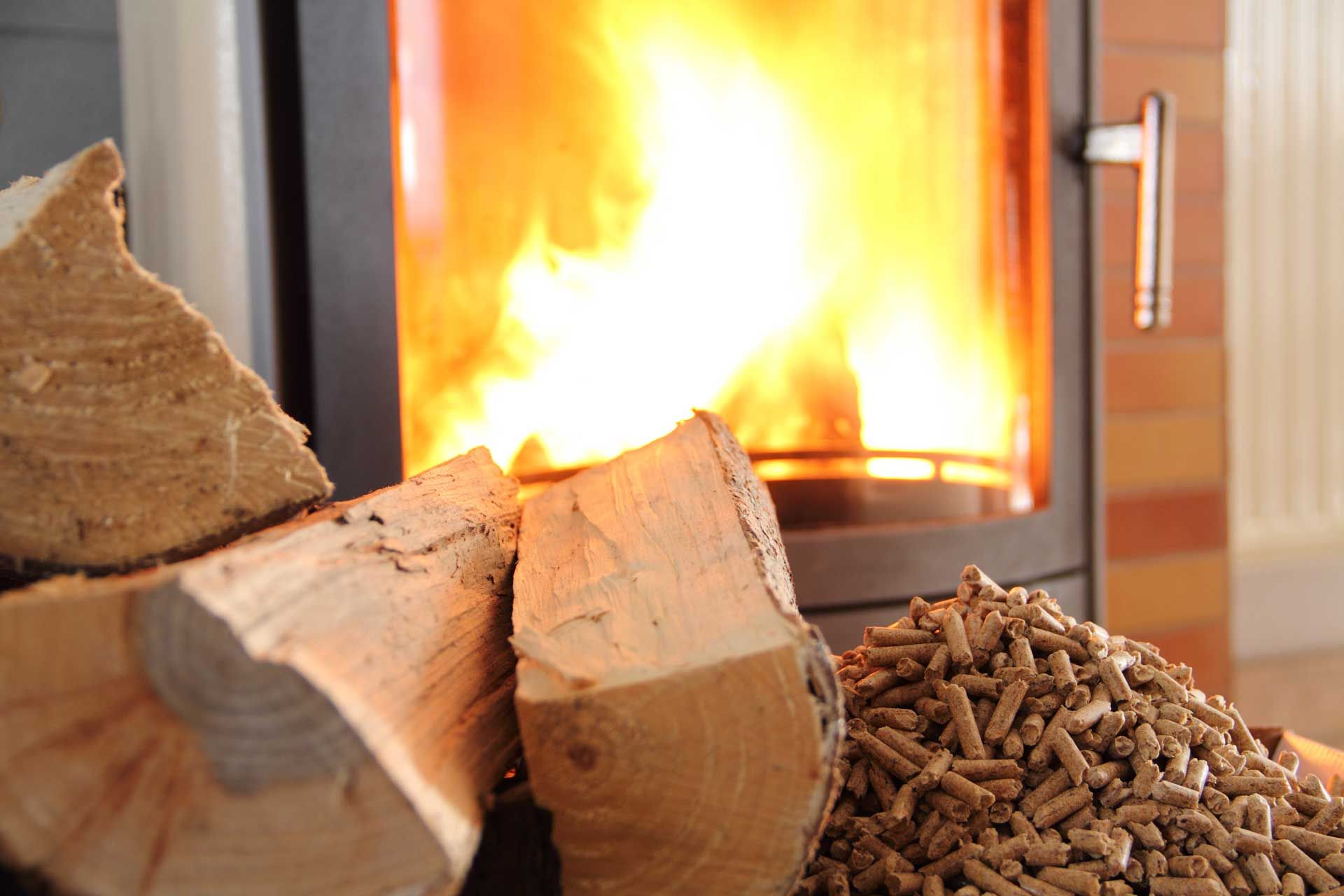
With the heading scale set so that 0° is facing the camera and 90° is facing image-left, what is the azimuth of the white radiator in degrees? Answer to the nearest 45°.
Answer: approximately 0°

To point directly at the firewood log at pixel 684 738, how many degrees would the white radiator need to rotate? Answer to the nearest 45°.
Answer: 0° — it already faces it
